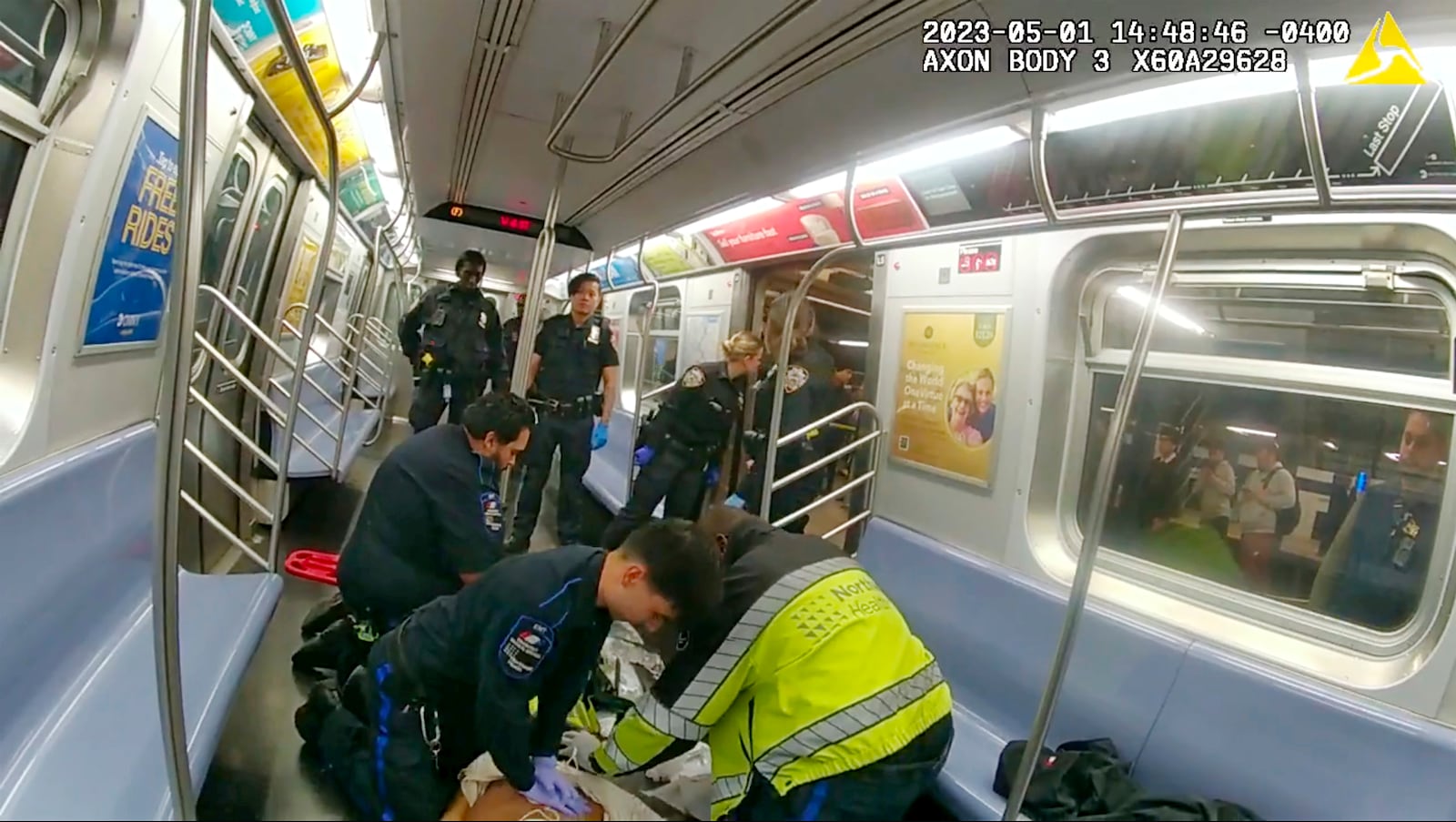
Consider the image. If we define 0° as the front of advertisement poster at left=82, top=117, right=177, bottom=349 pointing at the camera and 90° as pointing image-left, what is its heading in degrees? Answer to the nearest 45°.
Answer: approximately 315°

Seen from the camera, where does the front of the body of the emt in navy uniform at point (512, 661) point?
to the viewer's right

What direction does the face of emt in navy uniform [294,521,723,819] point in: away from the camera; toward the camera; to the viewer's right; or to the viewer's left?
to the viewer's right

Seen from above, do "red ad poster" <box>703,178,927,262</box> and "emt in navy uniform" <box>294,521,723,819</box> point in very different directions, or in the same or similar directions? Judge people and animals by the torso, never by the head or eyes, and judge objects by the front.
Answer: very different directions

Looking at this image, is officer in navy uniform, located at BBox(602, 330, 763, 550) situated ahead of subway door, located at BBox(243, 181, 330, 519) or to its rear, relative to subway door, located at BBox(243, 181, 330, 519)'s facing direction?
ahead

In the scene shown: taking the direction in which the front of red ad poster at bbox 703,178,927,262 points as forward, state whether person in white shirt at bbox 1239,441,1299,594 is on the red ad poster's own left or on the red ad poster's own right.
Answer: on the red ad poster's own left

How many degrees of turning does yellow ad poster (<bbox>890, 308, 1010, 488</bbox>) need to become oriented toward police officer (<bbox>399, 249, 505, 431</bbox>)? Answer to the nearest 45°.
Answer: approximately 45° to its right

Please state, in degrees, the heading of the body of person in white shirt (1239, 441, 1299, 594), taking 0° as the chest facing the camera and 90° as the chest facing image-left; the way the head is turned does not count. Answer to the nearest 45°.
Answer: approximately 45°

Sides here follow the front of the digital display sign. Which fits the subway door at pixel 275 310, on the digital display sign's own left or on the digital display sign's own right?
on the digital display sign's own right

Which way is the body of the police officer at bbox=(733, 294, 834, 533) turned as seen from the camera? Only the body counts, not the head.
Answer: to the viewer's left

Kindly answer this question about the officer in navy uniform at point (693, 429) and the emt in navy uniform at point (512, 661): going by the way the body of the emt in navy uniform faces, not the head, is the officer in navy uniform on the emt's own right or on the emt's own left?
on the emt's own left

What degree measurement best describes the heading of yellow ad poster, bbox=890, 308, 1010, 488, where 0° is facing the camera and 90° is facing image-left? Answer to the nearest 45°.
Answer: approximately 45°

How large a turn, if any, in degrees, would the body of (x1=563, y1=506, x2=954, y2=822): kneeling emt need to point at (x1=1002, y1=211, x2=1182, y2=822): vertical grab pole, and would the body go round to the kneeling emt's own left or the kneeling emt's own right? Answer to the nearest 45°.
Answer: approximately 180°
